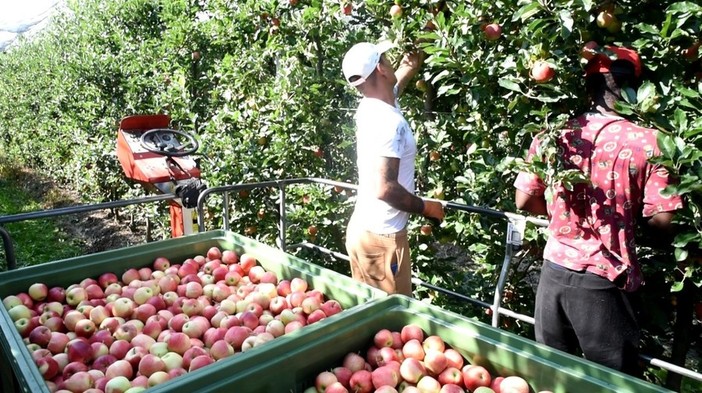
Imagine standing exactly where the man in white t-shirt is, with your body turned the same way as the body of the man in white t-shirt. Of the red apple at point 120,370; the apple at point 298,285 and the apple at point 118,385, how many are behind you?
3

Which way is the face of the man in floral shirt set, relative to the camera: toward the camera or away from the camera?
away from the camera

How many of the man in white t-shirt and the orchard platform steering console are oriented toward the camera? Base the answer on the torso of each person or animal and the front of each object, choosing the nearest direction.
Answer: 1

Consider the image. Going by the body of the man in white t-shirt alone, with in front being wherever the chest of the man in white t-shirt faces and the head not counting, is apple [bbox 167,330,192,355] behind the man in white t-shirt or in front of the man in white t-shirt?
behind

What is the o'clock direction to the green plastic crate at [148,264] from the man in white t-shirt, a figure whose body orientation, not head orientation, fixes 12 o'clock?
The green plastic crate is roughly at 7 o'clock from the man in white t-shirt.

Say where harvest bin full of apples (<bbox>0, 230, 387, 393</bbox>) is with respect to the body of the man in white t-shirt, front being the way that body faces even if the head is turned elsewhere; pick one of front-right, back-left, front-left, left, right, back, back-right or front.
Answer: back

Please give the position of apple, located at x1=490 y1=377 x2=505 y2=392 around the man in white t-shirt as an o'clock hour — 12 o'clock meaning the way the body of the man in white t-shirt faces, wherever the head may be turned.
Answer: The apple is roughly at 4 o'clock from the man in white t-shirt.

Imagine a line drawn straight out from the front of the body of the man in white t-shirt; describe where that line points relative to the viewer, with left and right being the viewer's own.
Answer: facing away from the viewer and to the right of the viewer
